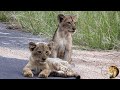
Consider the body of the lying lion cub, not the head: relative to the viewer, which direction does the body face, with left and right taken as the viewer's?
facing the viewer and to the left of the viewer
